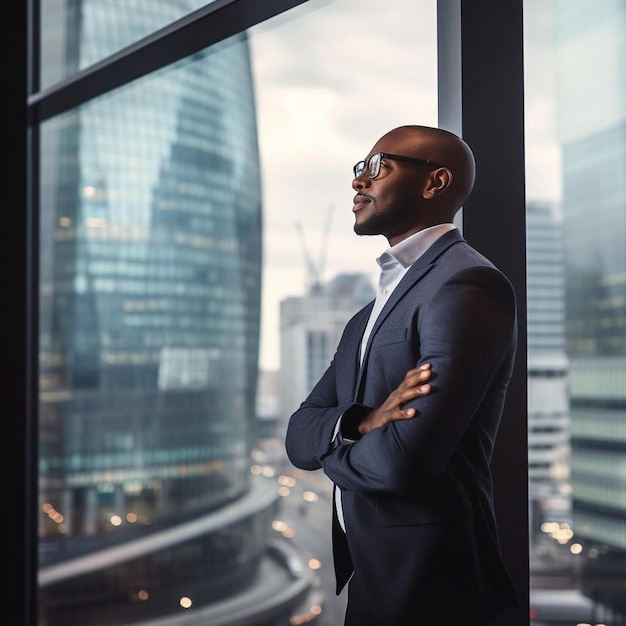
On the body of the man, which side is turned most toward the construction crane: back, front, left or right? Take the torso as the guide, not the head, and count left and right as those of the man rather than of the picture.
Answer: right

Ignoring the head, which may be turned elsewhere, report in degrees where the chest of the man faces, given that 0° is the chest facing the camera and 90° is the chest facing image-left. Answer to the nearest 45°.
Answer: approximately 90°

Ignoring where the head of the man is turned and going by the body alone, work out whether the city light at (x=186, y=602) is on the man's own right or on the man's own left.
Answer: on the man's own right

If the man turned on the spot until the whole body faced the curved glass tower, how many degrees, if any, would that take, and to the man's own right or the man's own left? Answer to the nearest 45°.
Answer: approximately 90° to the man's own right

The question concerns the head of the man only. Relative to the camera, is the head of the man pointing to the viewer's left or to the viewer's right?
to the viewer's left

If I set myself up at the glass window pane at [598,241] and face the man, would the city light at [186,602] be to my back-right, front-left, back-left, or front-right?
back-right

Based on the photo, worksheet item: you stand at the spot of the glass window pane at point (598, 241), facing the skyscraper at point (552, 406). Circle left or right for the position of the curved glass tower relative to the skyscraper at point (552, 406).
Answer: left
